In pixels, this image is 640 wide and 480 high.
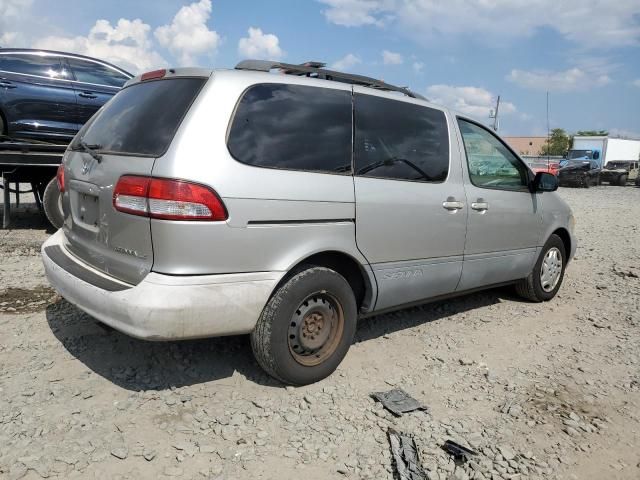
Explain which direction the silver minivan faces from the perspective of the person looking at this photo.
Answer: facing away from the viewer and to the right of the viewer

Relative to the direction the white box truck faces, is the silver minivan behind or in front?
in front

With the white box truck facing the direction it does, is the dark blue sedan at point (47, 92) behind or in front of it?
in front

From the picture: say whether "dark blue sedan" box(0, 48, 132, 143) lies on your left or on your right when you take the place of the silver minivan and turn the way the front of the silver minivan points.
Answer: on your left

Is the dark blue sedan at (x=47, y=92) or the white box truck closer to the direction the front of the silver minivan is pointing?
the white box truck

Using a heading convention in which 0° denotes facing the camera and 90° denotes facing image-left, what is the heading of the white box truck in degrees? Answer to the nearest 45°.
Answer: approximately 45°
